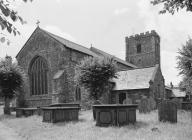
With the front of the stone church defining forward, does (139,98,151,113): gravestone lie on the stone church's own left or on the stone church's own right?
on the stone church's own left

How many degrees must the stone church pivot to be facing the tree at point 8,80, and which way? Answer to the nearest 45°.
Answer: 0° — it already faces it

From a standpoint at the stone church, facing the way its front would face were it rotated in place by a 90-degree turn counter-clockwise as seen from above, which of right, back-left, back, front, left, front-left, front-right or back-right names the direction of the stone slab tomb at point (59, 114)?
front-right

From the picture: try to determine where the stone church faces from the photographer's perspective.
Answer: facing the viewer and to the left of the viewer

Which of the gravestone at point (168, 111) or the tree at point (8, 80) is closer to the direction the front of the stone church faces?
the tree

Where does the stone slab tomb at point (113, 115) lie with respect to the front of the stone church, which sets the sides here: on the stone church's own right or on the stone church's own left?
on the stone church's own left

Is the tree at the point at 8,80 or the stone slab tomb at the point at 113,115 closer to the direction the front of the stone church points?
the tree
